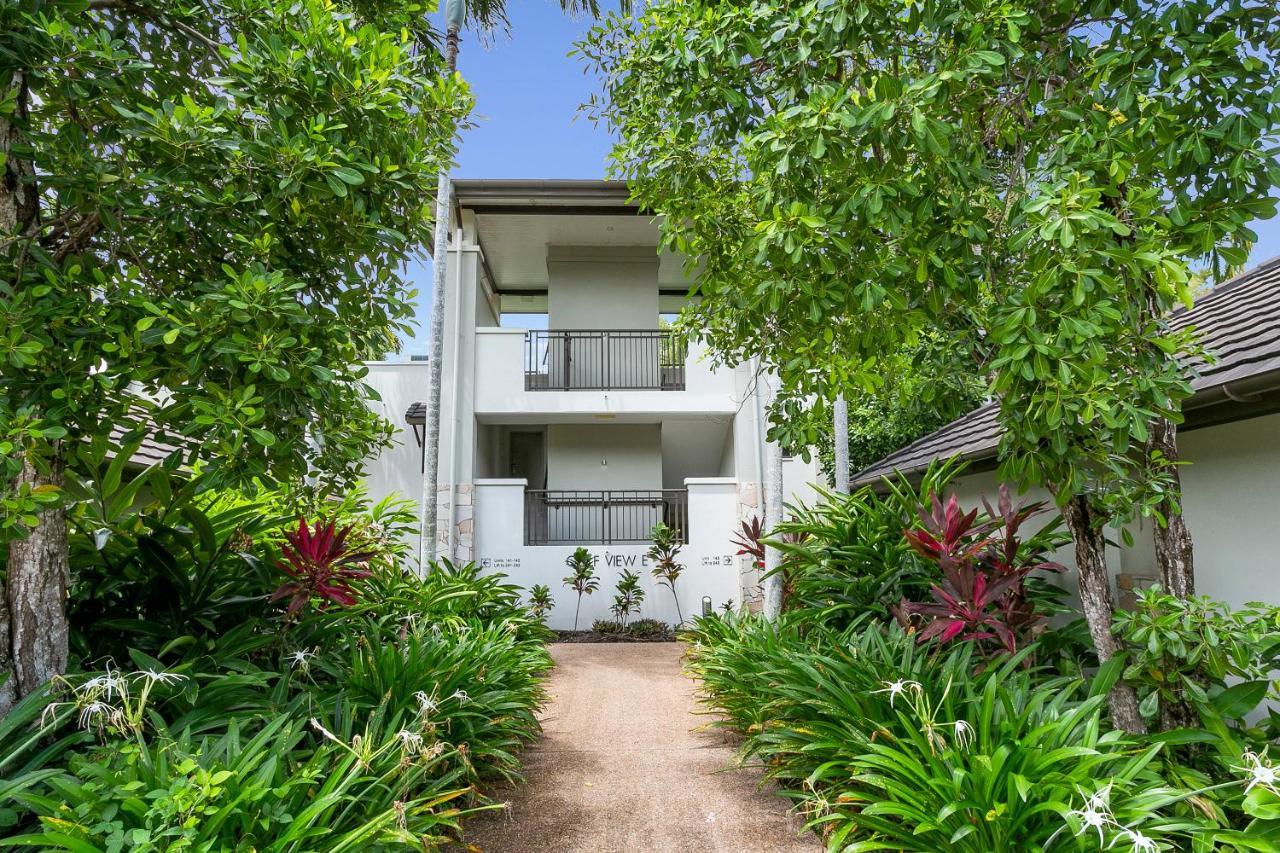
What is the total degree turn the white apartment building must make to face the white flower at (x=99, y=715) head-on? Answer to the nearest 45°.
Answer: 0° — it already faces it

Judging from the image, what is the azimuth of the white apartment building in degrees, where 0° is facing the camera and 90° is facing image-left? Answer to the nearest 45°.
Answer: approximately 0°
